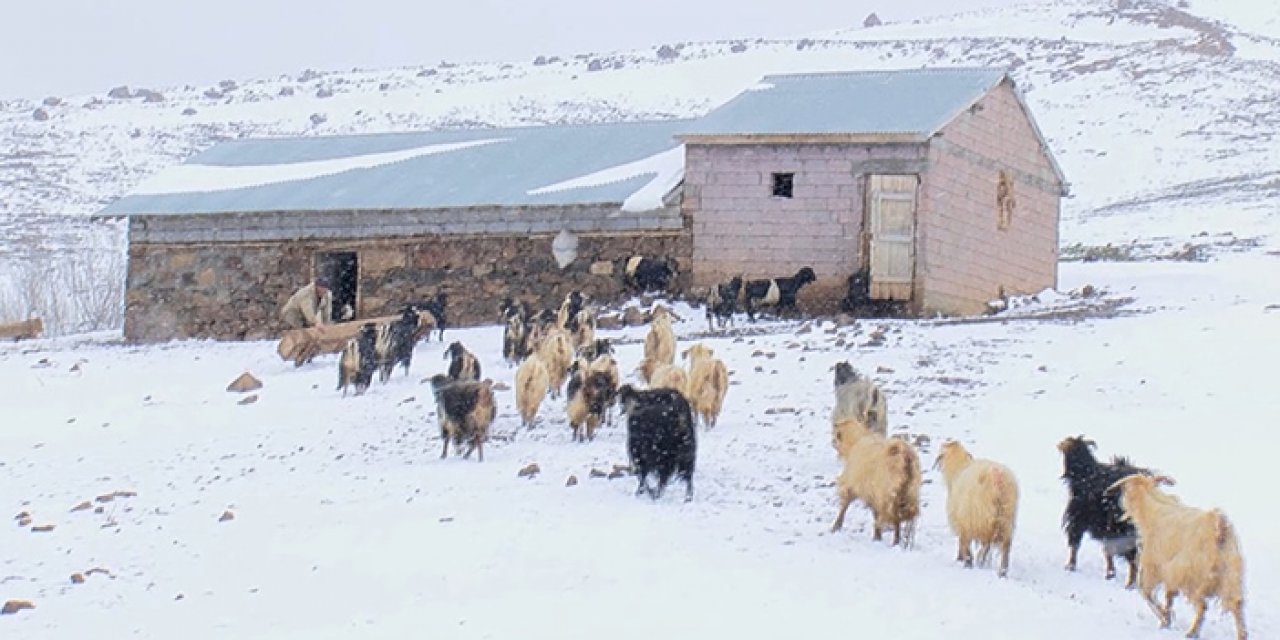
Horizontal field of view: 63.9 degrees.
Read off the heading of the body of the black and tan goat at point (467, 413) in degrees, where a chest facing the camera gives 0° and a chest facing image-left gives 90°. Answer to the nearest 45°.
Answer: approximately 135°

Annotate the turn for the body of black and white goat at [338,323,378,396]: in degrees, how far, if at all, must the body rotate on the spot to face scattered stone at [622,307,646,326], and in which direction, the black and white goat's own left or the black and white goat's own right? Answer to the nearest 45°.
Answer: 0° — it already faces it

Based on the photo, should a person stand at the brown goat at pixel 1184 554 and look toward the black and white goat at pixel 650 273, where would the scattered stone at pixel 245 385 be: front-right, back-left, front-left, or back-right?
front-left

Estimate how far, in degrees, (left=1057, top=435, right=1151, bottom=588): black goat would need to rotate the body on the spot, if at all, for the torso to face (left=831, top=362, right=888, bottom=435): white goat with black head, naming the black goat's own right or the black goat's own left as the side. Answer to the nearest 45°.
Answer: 0° — it already faces it

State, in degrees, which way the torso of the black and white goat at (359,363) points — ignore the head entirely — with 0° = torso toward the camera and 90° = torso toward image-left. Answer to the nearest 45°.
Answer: approximately 225°

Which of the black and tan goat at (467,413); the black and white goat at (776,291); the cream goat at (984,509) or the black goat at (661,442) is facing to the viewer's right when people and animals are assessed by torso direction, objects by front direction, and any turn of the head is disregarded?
the black and white goat at (776,291)

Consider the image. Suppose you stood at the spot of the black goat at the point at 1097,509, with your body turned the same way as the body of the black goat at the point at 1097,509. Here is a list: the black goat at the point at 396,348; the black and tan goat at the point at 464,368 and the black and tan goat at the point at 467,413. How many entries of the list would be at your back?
0

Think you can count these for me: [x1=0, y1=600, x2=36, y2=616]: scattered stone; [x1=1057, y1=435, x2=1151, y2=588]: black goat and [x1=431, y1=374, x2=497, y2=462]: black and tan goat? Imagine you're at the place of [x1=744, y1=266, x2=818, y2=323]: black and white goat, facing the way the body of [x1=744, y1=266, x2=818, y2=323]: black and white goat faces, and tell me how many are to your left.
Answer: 0

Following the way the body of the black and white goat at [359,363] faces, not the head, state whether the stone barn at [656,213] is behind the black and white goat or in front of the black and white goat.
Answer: in front

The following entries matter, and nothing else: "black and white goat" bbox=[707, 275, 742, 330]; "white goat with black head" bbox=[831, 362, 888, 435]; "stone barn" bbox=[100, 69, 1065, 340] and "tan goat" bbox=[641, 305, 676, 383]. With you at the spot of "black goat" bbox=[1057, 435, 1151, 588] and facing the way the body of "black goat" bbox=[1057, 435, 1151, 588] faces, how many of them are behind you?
0

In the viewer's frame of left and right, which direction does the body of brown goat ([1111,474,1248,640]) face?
facing away from the viewer and to the left of the viewer

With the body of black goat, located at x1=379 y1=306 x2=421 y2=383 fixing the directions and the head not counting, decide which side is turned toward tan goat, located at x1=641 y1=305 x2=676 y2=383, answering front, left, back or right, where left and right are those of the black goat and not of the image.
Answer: right
